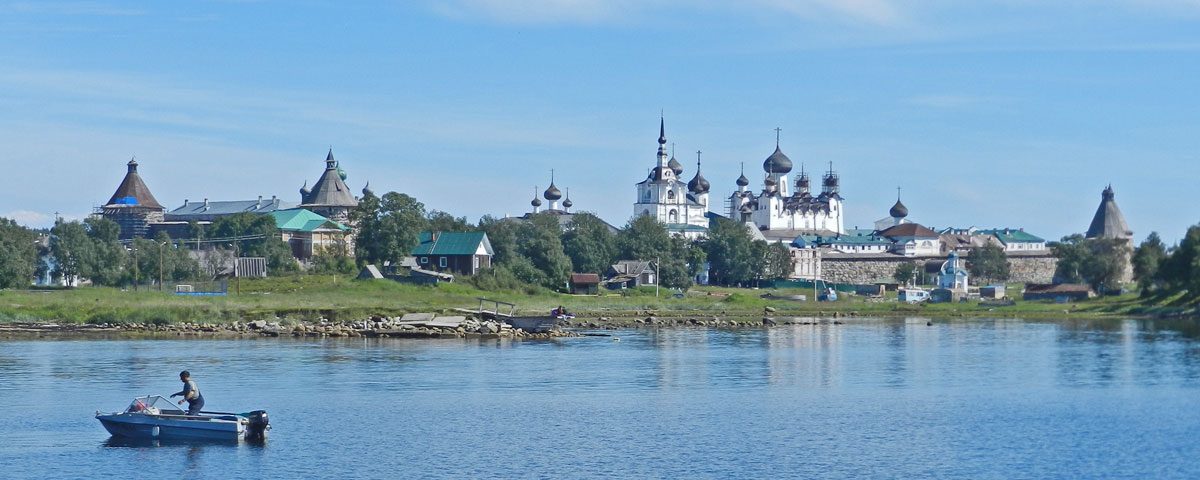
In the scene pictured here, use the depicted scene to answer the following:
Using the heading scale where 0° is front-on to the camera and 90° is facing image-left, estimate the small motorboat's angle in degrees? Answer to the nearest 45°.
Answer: approximately 90°
